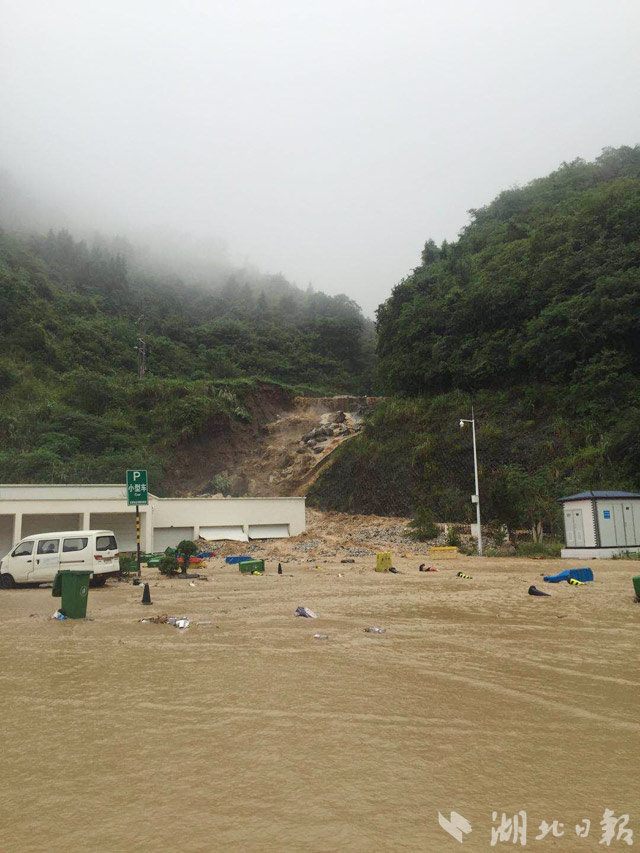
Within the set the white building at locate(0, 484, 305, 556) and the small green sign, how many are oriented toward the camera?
2

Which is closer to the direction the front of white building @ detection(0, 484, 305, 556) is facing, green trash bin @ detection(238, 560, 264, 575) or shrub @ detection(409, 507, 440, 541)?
the green trash bin

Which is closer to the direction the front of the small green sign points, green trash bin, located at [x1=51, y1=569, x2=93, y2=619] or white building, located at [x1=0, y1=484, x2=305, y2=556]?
the green trash bin

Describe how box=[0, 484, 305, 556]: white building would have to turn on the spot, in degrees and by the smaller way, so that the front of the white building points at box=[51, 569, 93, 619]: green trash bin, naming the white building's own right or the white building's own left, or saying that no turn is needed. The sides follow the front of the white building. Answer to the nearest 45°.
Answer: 0° — it already faces it

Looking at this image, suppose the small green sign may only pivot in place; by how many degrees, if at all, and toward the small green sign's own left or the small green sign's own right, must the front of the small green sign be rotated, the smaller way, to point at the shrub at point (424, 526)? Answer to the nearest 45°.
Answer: approximately 135° to the small green sign's own left

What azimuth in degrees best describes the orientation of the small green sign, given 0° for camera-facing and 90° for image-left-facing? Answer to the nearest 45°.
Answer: approximately 0°

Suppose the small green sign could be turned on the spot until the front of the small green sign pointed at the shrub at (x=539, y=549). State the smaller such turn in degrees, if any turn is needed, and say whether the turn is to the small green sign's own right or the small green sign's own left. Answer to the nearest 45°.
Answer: approximately 90° to the small green sign's own left
